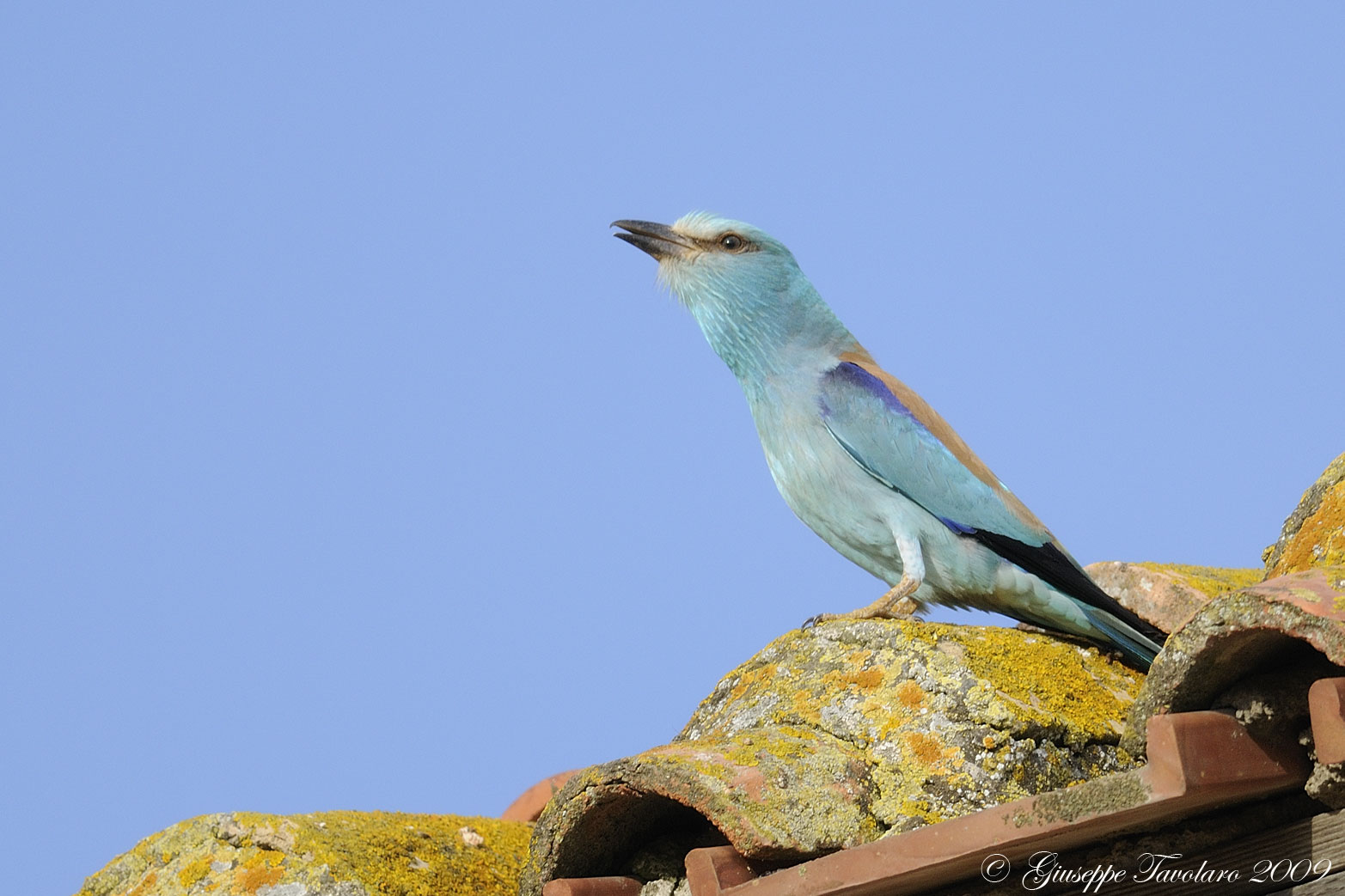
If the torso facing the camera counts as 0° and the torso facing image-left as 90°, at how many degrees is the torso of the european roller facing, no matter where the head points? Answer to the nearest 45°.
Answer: approximately 90°
